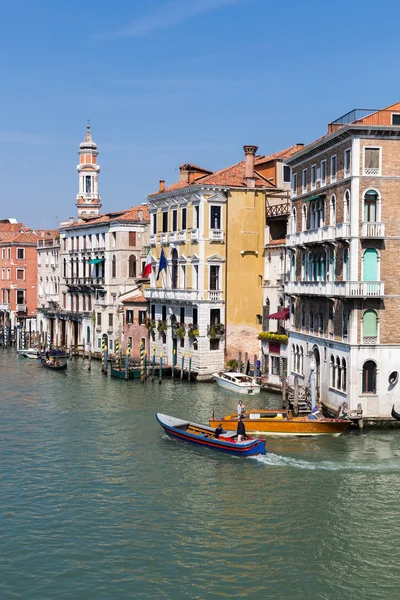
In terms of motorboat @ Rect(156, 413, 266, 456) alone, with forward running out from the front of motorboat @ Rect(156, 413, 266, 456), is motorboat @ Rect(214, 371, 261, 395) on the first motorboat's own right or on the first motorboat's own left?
on the first motorboat's own right

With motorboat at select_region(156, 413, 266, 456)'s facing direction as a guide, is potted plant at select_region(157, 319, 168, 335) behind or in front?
in front

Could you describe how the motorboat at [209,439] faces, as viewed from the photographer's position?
facing away from the viewer and to the left of the viewer

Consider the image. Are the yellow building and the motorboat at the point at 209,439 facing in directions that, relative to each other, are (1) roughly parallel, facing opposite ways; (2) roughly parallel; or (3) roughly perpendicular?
roughly perpendicular

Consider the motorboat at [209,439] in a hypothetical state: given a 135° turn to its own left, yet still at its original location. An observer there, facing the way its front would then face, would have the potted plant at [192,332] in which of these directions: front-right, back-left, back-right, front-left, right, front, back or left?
back

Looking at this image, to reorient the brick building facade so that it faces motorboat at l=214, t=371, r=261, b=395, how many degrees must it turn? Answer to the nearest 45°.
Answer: approximately 90° to its right

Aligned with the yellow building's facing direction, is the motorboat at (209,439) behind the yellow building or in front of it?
in front
